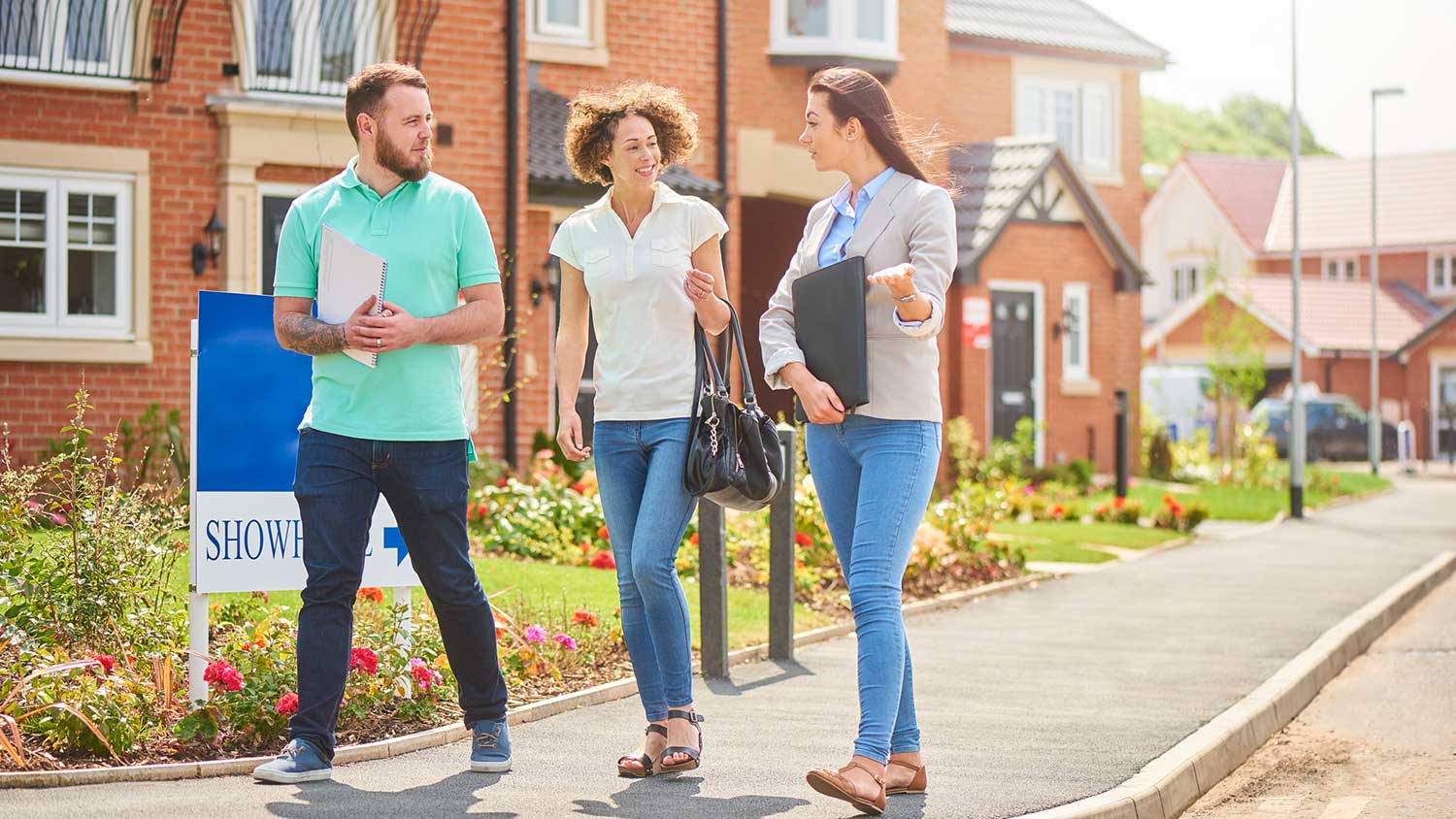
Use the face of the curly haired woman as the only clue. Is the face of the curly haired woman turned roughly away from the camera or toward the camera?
toward the camera

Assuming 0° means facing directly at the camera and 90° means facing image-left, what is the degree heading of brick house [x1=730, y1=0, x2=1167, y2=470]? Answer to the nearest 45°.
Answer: approximately 315°

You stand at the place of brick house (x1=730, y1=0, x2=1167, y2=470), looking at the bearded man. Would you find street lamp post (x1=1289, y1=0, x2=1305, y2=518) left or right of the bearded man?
left

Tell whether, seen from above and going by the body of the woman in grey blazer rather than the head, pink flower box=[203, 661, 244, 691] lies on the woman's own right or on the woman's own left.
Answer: on the woman's own right

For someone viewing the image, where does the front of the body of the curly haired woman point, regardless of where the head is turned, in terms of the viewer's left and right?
facing the viewer

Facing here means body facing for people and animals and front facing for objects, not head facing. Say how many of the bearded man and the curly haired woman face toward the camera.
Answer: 2

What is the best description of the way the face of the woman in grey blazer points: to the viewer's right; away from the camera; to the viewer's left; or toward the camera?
to the viewer's left

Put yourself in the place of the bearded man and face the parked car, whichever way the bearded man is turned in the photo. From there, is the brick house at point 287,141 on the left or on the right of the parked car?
left

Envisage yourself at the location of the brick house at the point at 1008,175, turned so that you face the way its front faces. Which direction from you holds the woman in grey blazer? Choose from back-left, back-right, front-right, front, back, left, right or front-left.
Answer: front-right

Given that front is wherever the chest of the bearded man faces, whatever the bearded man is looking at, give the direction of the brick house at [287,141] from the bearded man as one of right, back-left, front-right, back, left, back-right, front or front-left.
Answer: back

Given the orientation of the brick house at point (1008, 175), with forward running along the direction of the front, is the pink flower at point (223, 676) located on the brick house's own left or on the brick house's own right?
on the brick house's own right
